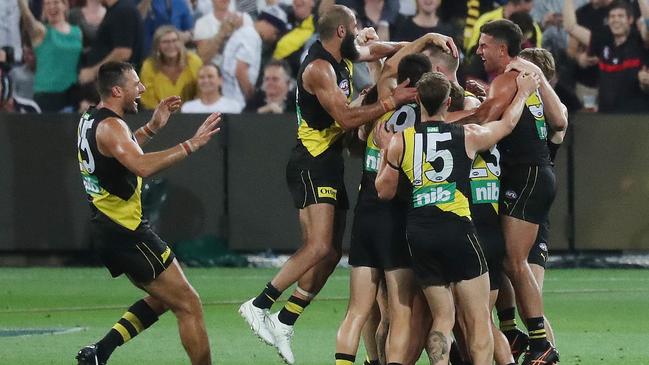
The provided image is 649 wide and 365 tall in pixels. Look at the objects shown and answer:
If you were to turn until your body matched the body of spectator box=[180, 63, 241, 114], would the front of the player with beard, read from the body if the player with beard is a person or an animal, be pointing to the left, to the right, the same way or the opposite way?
to the left

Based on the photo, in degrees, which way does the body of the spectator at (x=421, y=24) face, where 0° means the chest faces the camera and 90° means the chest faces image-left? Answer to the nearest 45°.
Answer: approximately 0°

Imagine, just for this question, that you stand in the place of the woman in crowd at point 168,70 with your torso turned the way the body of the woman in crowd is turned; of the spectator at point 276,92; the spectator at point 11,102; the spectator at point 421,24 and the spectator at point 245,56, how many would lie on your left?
3

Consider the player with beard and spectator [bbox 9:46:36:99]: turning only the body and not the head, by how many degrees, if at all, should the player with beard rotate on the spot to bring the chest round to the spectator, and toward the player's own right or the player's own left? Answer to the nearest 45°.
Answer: approximately 135° to the player's own left

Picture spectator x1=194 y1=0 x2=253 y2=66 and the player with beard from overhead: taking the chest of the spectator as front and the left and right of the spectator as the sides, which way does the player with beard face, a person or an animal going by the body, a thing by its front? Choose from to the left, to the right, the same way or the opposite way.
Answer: to the left

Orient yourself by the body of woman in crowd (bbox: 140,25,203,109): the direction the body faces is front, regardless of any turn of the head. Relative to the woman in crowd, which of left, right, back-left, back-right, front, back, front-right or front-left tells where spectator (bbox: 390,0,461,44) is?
left

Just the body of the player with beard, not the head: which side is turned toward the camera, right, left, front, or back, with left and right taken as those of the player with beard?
right

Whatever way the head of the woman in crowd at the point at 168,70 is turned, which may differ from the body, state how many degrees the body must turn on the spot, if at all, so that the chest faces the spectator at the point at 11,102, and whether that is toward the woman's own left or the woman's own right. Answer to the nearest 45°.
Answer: approximately 90° to the woman's own right

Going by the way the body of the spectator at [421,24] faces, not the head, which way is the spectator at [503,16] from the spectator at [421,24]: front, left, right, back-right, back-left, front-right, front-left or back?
left
